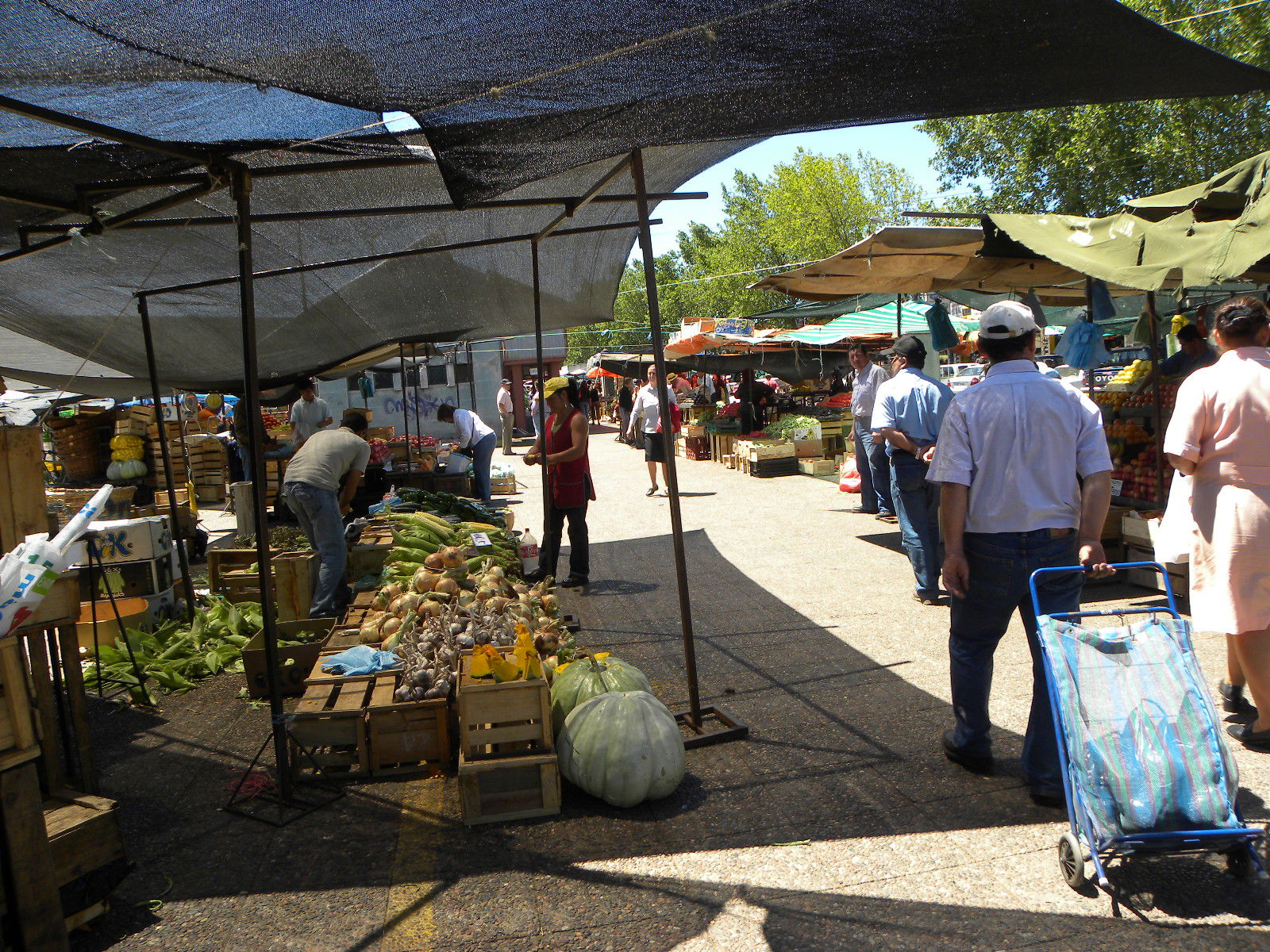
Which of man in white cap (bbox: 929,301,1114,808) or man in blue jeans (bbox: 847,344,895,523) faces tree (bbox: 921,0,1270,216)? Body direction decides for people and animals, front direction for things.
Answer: the man in white cap

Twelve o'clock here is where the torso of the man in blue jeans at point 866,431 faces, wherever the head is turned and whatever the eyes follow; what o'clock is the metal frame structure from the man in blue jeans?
The metal frame structure is roughly at 11 o'clock from the man in blue jeans.

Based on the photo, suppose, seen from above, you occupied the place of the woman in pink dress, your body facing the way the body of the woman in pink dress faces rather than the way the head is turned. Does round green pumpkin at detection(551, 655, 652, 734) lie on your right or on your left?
on your left

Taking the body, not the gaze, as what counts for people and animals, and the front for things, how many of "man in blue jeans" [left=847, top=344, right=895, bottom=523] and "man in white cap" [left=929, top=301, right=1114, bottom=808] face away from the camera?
1

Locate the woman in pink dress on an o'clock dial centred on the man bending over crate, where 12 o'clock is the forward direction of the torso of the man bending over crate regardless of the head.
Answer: The woman in pink dress is roughly at 3 o'clock from the man bending over crate.

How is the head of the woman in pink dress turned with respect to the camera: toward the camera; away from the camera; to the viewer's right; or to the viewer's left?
away from the camera

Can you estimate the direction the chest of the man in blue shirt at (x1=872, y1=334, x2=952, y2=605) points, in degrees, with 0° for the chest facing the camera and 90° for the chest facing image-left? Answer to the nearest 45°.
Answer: approximately 135°

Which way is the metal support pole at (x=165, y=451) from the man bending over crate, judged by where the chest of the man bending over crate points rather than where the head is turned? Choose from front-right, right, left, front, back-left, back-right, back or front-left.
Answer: left

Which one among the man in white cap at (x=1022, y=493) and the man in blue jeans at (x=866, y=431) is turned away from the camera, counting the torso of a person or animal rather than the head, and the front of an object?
the man in white cap

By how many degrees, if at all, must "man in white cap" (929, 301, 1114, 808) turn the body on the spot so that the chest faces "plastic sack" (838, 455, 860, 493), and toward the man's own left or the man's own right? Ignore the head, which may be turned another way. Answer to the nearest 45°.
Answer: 0° — they already face it

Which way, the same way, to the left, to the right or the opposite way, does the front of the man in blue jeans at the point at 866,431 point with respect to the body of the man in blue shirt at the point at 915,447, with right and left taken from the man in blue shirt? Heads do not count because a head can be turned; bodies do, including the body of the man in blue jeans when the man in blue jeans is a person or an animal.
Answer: to the left

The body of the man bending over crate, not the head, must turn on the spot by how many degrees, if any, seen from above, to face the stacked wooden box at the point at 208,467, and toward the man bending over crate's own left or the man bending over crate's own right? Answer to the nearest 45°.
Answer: approximately 45° to the man bending over crate's own left

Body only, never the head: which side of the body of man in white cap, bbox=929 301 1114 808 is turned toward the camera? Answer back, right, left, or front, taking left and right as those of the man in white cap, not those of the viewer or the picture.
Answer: back

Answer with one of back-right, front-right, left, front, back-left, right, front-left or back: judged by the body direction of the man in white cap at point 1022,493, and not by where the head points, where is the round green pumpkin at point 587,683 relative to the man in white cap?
left

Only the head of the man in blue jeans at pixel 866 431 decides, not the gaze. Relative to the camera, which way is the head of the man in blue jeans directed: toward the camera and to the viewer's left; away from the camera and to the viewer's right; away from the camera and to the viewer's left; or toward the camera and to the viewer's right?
toward the camera and to the viewer's left

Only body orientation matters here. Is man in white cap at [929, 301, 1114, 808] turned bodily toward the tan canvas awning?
yes
